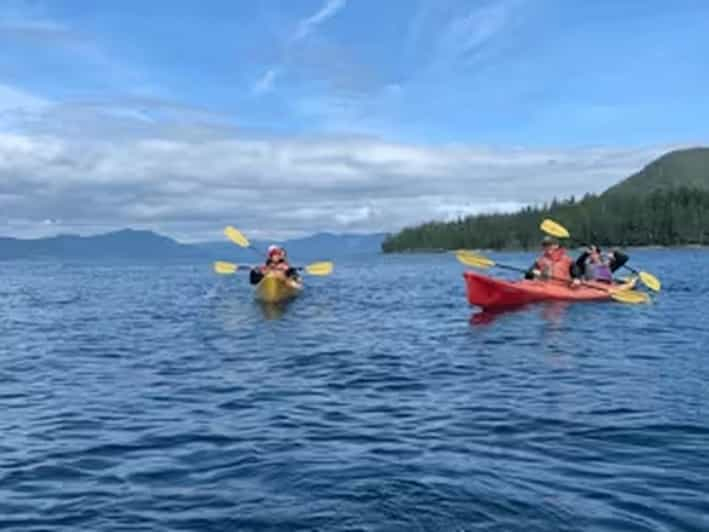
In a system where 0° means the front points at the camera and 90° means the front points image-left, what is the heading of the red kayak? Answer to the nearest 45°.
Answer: approximately 45°

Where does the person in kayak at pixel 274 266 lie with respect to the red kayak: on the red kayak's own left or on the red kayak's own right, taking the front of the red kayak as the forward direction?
on the red kayak's own right

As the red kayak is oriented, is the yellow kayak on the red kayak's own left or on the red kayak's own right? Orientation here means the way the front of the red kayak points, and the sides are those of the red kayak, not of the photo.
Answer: on the red kayak's own right

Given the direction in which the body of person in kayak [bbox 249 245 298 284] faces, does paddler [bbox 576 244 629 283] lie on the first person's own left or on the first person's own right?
on the first person's own left

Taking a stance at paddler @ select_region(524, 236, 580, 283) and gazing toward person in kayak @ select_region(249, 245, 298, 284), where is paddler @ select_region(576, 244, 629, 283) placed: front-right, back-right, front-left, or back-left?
back-right
